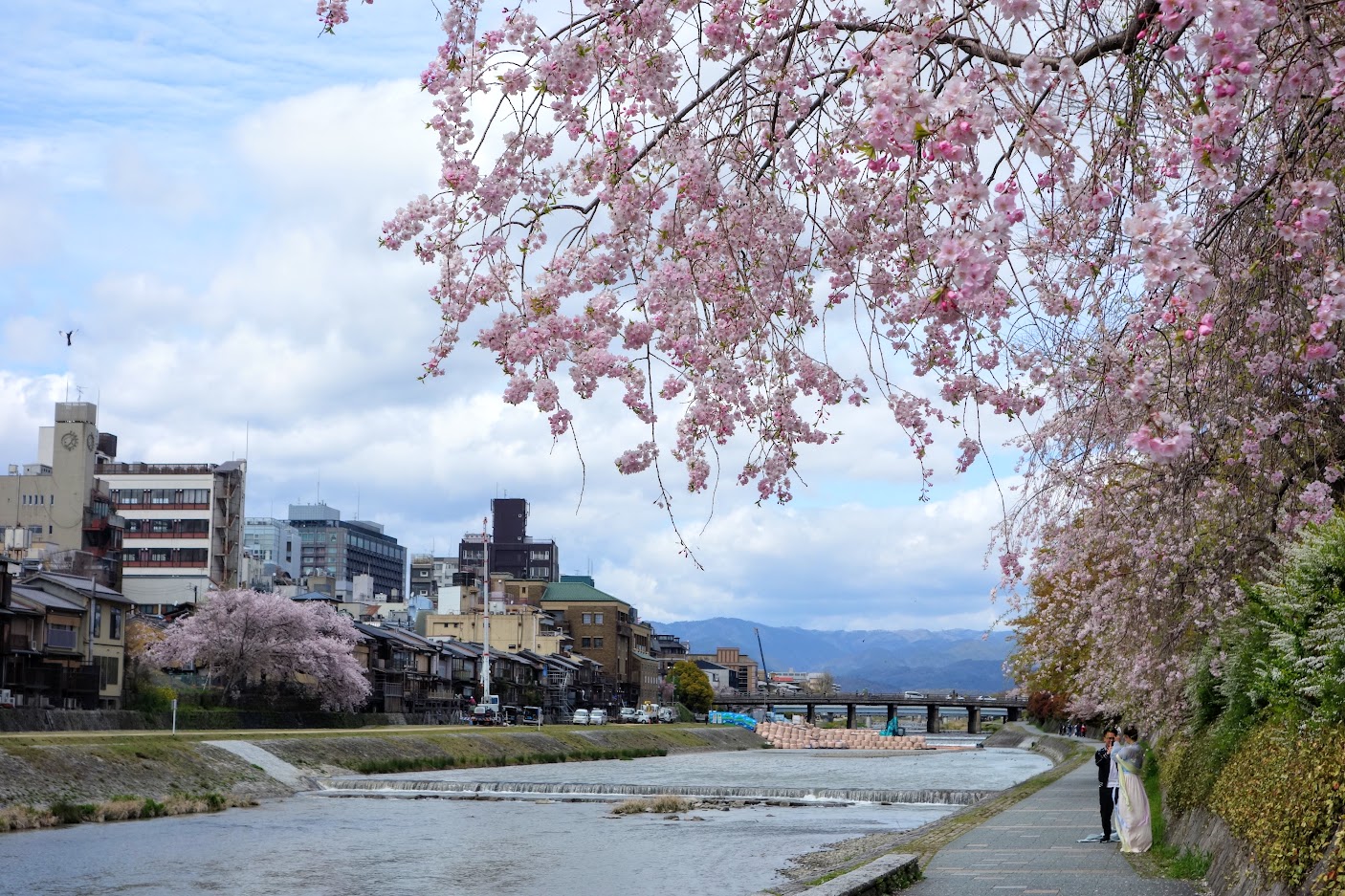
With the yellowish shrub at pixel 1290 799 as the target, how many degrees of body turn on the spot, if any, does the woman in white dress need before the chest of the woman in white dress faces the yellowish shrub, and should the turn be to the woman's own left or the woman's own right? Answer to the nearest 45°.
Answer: approximately 90° to the woman's own left

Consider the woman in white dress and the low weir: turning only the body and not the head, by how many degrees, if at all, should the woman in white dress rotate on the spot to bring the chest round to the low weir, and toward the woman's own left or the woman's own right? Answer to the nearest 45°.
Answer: approximately 45° to the woman's own right
